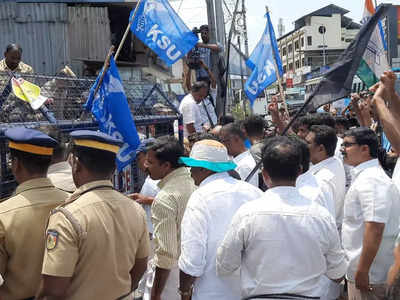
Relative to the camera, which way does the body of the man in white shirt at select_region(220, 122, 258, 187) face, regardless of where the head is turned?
to the viewer's left

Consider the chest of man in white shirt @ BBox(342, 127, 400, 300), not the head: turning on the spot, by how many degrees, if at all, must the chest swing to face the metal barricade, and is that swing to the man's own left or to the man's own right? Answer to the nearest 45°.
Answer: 0° — they already face it

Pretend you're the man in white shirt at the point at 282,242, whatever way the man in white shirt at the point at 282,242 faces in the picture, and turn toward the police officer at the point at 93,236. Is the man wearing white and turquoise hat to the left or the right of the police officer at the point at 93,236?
right

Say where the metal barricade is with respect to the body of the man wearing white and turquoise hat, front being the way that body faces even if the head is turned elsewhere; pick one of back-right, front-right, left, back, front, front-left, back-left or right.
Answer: front

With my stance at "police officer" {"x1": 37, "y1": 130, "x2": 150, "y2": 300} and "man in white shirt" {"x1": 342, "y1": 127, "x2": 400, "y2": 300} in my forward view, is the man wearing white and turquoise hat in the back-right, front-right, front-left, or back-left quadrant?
front-left

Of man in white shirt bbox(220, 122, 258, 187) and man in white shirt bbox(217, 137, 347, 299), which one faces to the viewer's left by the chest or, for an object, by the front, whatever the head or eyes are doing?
man in white shirt bbox(220, 122, 258, 187)

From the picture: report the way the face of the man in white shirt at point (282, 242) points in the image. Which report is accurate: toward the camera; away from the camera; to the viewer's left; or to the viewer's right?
away from the camera

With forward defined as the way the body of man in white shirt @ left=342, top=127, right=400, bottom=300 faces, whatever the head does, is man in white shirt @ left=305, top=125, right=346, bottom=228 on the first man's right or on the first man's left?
on the first man's right

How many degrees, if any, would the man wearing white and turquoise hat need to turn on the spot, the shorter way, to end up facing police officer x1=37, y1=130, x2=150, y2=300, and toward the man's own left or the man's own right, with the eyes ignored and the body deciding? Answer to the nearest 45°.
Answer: approximately 90° to the man's own left

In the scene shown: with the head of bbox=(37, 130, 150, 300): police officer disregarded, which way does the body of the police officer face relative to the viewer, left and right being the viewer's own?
facing away from the viewer and to the left of the viewer

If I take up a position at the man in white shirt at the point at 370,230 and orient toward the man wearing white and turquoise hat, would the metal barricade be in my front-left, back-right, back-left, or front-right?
front-right

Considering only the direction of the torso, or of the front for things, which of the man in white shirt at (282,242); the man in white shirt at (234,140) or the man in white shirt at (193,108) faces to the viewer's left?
the man in white shirt at (234,140)

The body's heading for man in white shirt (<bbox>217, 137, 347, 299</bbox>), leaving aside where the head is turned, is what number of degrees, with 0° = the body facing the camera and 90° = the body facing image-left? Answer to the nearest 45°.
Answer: approximately 180°

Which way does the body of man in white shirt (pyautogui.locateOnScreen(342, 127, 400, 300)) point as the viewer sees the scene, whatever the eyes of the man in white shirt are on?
to the viewer's left

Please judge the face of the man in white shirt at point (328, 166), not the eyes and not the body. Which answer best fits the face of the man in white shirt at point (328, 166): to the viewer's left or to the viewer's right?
to the viewer's left
